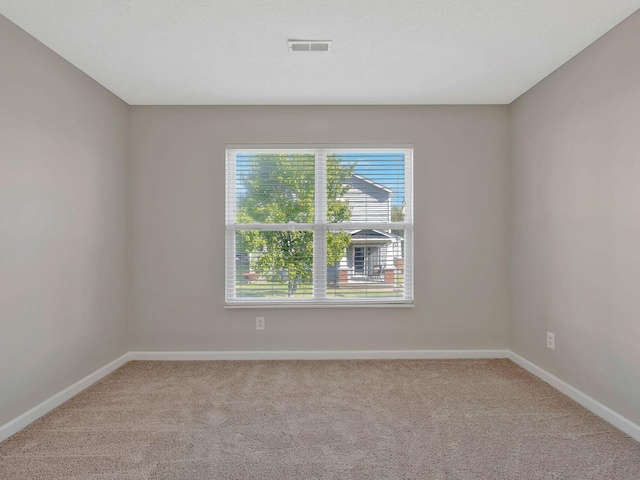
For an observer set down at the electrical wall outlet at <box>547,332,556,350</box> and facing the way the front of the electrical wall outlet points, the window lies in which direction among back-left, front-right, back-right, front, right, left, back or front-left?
front-right
